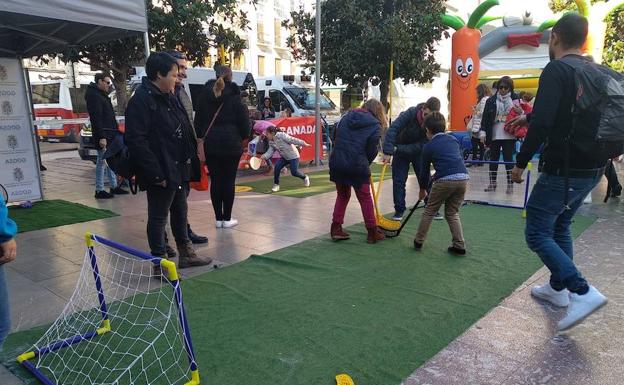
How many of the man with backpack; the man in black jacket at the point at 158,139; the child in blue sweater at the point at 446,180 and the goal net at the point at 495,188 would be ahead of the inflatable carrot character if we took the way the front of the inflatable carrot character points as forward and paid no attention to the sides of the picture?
4

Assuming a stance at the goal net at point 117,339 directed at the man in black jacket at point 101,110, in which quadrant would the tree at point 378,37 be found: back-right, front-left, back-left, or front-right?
front-right

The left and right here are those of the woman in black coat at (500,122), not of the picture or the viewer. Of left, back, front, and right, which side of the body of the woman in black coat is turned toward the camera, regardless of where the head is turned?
front

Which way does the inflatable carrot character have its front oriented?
toward the camera

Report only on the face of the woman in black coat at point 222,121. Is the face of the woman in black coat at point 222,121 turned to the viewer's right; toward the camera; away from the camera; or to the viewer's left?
away from the camera

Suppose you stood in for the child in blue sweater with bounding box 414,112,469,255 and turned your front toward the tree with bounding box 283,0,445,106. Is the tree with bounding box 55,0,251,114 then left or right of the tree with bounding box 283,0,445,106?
left

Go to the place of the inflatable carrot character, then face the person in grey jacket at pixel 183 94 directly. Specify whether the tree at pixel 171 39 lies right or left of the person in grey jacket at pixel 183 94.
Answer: right

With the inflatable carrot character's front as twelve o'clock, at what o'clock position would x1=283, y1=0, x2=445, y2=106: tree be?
The tree is roughly at 4 o'clock from the inflatable carrot character.

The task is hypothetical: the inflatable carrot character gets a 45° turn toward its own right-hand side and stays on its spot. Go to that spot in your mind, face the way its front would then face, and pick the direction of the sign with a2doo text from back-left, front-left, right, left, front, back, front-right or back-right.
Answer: front

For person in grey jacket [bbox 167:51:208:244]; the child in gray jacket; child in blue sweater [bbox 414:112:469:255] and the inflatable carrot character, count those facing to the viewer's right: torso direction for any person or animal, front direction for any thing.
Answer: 1
